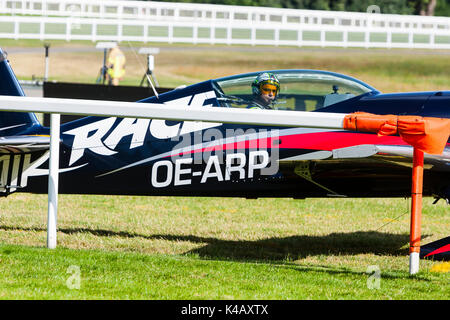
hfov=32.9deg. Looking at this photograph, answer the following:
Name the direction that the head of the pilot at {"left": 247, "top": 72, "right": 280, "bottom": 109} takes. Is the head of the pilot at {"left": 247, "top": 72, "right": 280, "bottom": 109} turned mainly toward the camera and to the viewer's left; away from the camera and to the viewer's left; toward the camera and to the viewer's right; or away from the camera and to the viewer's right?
toward the camera and to the viewer's right

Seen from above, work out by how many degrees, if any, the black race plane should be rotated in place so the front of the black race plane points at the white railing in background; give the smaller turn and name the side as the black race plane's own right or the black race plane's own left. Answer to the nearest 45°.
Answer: approximately 90° to the black race plane's own left

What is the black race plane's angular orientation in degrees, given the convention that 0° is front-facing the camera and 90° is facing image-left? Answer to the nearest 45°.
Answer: approximately 270°

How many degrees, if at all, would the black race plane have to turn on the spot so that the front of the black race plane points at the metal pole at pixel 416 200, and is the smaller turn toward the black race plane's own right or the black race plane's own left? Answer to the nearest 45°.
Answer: approximately 45° to the black race plane's own right

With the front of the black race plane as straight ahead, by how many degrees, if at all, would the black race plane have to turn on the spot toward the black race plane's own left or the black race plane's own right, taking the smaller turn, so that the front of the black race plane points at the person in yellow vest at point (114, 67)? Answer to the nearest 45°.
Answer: approximately 90° to the black race plane's own left

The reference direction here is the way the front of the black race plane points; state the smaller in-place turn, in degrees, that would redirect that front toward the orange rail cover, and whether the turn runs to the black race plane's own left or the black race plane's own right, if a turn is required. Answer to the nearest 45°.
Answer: approximately 45° to the black race plane's own right
